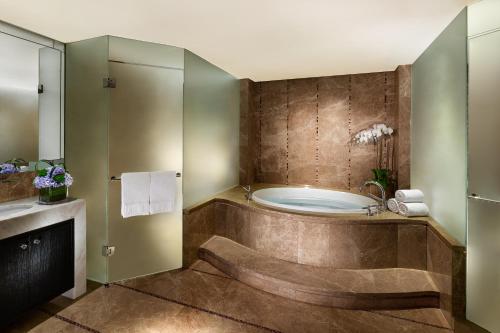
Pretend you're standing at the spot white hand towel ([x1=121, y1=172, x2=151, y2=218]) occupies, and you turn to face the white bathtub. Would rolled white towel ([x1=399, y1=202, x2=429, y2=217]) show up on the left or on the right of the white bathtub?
right

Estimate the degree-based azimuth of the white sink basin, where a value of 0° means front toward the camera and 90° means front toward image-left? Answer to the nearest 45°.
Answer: approximately 315°

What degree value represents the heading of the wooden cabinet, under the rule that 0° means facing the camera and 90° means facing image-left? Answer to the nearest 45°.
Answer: approximately 315°

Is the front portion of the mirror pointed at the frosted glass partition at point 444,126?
yes

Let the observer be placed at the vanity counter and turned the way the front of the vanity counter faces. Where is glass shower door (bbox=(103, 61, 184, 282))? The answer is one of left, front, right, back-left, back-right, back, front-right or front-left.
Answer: front-left
